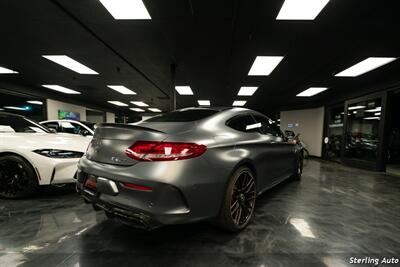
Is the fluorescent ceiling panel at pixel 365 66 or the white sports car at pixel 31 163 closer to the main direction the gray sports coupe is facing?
the fluorescent ceiling panel

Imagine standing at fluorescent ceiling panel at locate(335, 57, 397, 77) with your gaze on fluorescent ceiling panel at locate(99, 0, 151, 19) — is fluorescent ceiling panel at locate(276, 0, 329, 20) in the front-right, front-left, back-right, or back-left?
front-left

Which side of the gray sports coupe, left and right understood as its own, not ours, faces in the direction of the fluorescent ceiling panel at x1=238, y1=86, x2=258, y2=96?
front

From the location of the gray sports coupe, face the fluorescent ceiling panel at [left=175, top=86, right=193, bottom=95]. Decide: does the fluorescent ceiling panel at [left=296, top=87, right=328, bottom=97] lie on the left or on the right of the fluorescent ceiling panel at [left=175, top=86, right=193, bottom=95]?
right

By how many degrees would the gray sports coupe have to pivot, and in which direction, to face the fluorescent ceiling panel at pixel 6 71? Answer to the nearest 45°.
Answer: approximately 90° to its left

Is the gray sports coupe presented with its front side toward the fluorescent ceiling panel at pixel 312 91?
yes

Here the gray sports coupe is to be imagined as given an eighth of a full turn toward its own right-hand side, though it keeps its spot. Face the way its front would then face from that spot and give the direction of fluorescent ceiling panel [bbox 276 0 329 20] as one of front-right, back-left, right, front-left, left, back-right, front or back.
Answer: front-left

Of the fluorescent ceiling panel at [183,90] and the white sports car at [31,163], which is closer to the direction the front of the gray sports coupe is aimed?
the fluorescent ceiling panel

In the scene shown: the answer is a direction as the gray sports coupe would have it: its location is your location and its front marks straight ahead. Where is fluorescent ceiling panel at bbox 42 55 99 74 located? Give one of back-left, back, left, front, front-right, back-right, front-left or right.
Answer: left

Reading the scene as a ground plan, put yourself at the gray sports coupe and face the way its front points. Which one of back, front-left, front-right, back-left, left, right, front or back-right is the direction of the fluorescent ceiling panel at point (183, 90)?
front-left

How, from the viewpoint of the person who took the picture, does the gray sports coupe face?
facing away from the viewer and to the right of the viewer

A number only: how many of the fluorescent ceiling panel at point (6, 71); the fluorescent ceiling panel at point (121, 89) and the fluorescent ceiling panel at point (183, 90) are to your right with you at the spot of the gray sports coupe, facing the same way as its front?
0

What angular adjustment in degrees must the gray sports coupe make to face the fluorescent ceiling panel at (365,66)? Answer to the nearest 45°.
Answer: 0° — it already faces it
